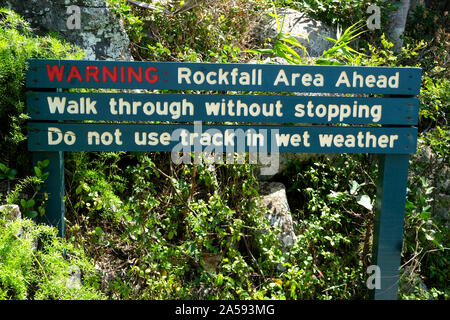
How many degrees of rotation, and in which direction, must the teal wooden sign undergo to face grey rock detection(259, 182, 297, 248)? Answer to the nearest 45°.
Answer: approximately 135° to its left

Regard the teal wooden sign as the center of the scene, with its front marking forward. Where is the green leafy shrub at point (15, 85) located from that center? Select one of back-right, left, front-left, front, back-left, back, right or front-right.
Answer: right

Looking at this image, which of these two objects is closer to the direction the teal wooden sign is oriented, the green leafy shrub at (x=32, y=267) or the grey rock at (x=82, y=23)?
the green leafy shrub

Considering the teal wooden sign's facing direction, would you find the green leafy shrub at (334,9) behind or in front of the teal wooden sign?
behind

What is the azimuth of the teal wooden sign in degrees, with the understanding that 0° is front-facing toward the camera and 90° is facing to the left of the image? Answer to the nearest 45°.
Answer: approximately 0°

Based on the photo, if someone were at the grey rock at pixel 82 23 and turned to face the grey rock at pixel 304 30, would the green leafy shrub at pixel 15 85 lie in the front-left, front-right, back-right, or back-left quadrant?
back-right

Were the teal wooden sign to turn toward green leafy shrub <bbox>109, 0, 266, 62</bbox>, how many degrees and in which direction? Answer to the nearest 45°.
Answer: approximately 180°
